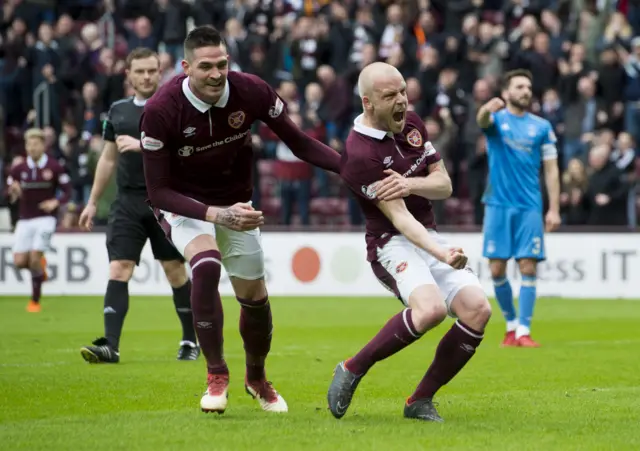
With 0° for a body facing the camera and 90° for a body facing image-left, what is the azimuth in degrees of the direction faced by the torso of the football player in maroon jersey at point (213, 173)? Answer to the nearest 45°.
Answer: approximately 0°

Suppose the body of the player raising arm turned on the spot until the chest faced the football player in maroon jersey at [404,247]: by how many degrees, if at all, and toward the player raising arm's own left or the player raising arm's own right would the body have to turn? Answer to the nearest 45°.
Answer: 0° — they already face them

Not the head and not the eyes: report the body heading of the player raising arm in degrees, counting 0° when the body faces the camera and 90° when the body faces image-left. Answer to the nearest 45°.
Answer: approximately 0°

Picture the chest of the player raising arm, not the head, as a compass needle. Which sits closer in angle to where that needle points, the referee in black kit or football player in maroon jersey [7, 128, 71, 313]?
the referee in black kit

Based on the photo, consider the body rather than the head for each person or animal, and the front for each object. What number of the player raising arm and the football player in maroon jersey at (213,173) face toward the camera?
2
